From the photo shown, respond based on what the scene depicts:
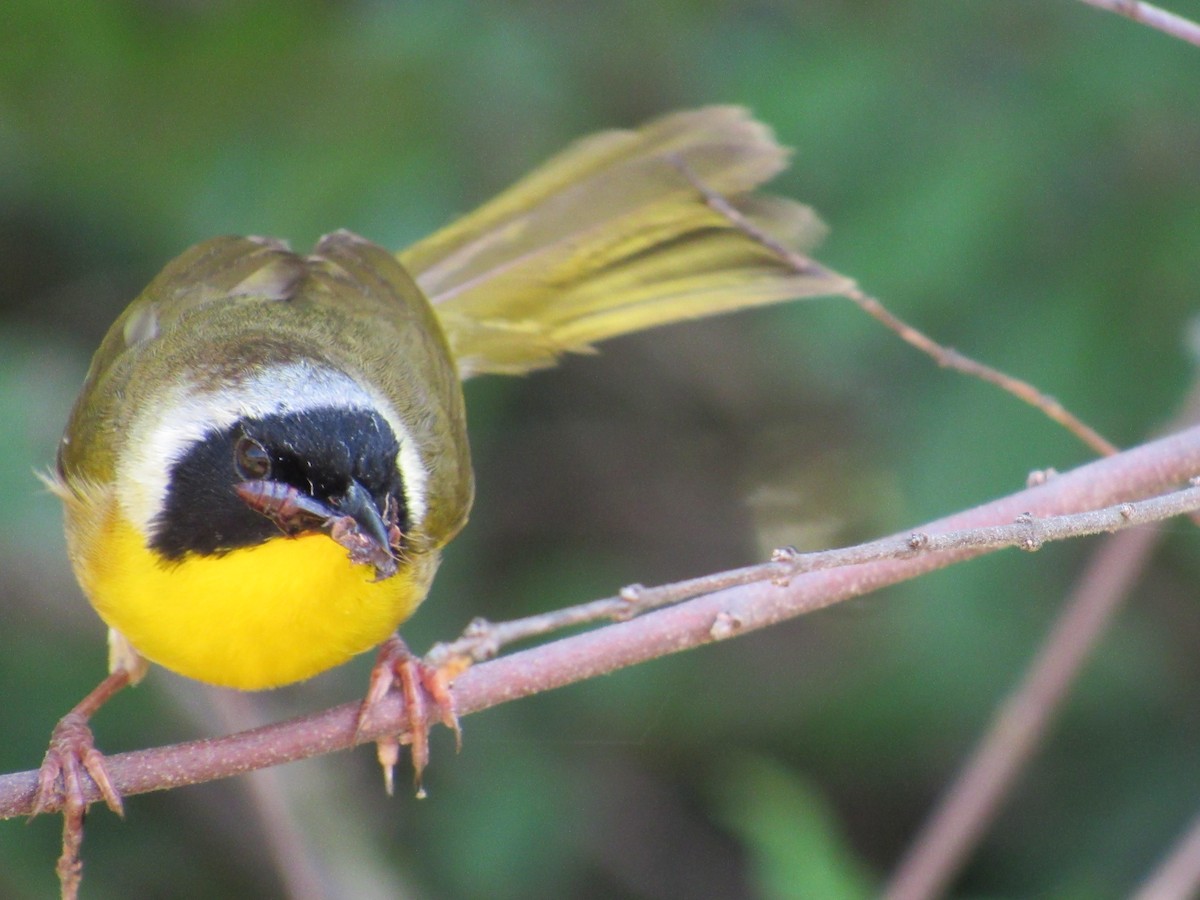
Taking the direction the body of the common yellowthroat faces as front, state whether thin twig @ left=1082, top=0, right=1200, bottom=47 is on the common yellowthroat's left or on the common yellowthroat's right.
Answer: on the common yellowthroat's left

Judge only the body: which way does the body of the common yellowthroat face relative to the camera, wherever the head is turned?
toward the camera

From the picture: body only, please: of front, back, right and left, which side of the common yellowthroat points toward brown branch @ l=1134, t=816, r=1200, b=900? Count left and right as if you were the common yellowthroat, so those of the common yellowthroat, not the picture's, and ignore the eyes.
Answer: left
